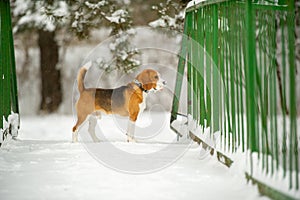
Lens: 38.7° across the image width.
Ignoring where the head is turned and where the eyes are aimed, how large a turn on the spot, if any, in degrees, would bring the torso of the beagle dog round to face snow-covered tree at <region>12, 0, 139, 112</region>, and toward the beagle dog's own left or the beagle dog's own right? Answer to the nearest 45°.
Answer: approximately 90° to the beagle dog's own left

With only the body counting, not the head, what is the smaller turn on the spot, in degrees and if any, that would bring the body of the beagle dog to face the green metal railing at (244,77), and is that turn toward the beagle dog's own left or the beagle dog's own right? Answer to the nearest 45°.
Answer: approximately 45° to the beagle dog's own right

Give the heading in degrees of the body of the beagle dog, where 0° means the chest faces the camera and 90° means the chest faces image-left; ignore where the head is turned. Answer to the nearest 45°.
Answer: approximately 270°

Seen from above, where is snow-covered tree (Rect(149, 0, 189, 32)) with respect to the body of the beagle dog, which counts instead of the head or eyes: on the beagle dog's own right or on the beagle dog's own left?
on the beagle dog's own left

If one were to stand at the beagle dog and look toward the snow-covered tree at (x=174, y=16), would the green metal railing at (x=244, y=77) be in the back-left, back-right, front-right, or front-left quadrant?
back-right

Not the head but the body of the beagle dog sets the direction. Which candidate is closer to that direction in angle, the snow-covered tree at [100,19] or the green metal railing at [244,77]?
the green metal railing
